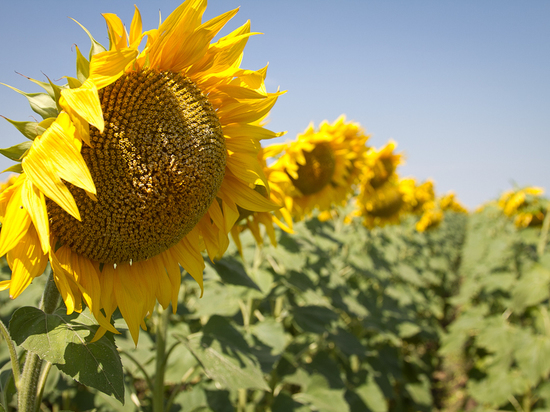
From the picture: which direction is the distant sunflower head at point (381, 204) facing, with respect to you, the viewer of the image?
facing the viewer

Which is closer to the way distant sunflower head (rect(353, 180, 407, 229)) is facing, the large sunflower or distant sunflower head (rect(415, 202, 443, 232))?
the large sunflower

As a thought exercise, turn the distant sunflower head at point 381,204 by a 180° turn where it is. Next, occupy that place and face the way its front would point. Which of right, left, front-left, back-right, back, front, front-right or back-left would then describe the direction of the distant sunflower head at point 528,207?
front-right

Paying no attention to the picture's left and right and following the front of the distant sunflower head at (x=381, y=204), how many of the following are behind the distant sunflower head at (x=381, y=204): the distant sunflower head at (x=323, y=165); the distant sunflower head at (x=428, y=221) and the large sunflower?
1

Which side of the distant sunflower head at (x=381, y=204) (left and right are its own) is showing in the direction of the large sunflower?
front

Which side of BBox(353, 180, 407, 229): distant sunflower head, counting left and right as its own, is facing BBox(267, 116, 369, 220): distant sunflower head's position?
front

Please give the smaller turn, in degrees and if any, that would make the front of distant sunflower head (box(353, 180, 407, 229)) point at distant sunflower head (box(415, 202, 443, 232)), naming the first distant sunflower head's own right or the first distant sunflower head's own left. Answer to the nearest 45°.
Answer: approximately 180°
